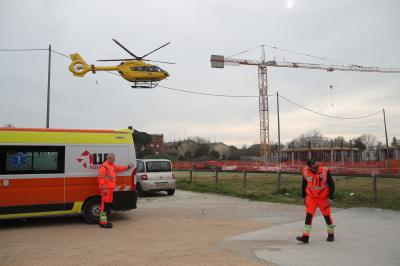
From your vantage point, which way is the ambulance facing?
to the viewer's left

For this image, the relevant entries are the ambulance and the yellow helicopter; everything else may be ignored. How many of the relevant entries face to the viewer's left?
1

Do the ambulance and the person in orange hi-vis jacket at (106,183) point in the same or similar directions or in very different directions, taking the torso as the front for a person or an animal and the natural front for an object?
very different directions

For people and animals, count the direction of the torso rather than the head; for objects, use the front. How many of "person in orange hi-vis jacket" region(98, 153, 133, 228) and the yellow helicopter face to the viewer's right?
2

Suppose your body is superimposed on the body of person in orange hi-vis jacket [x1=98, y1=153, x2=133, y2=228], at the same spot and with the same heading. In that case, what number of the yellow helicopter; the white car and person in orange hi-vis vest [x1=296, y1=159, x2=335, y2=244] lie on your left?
2

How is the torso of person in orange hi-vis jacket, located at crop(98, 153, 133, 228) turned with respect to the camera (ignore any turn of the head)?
to the viewer's right

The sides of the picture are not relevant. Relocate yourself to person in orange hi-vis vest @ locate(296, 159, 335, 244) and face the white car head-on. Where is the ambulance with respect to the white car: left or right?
left

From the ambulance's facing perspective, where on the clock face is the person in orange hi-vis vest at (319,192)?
The person in orange hi-vis vest is roughly at 7 o'clock from the ambulance.

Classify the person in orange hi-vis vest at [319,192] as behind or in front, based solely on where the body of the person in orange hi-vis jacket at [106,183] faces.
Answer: in front

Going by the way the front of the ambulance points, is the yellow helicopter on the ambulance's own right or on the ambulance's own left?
on the ambulance's own right

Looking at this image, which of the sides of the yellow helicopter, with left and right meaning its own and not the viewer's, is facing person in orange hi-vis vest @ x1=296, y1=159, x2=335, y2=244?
right

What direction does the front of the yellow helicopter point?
to the viewer's right
